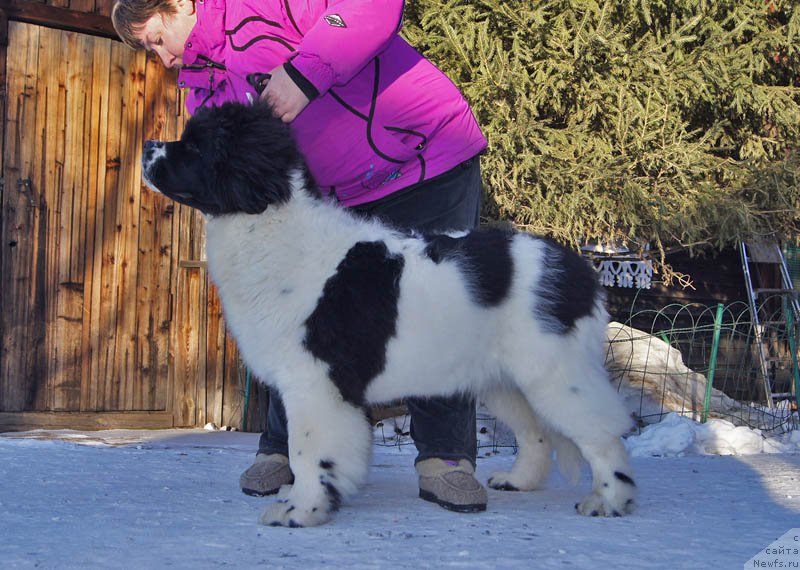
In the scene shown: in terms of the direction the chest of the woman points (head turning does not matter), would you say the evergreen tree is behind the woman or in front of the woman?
behind

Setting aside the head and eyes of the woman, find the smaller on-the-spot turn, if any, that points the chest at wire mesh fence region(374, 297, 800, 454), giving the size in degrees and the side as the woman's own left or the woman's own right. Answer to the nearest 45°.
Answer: approximately 180°

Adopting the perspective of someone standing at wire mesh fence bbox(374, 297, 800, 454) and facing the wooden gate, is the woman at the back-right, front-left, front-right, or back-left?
front-left

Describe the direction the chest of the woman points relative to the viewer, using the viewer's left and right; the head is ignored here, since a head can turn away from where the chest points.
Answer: facing the viewer and to the left of the viewer

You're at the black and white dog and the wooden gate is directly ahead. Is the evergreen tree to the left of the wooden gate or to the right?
right

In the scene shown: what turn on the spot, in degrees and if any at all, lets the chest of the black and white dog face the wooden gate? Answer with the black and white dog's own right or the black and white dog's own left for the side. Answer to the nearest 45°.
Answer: approximately 45° to the black and white dog's own right

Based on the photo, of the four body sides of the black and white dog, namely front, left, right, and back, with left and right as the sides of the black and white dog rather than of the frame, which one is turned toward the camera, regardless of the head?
left

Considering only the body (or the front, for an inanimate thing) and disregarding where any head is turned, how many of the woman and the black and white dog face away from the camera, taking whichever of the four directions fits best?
0

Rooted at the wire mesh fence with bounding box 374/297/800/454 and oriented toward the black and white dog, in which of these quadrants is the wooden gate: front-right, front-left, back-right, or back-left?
front-right
